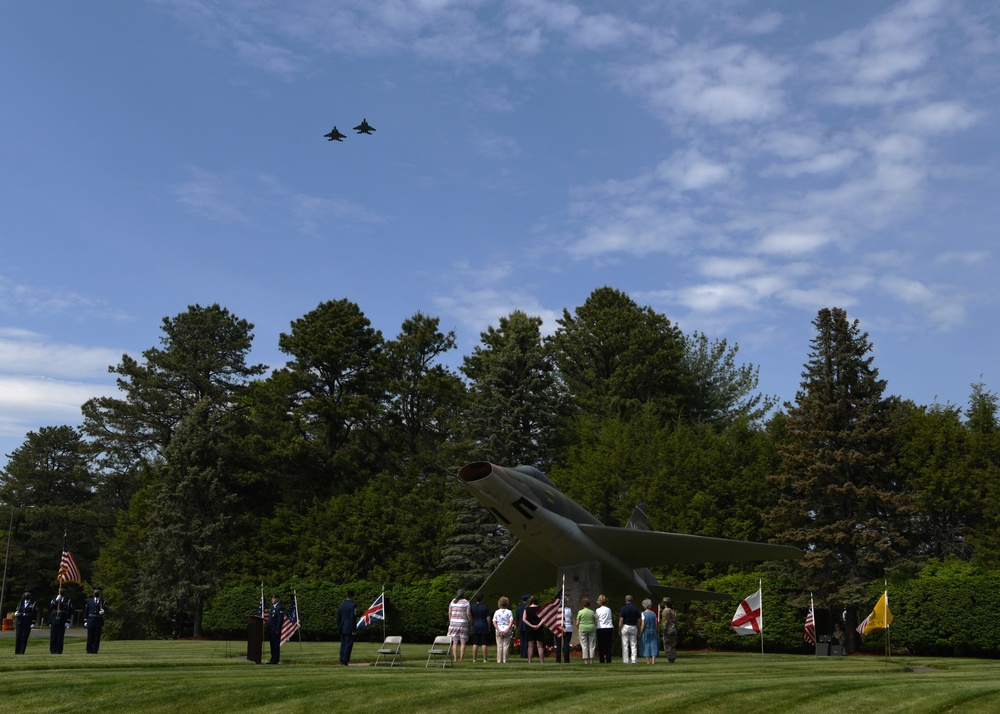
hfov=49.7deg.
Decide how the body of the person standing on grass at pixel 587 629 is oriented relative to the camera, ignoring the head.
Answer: away from the camera

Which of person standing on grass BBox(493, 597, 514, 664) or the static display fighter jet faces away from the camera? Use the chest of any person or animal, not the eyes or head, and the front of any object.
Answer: the person standing on grass

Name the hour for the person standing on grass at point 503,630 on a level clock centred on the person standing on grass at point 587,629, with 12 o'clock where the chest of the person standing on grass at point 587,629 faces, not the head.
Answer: the person standing on grass at point 503,630 is roughly at 9 o'clock from the person standing on grass at point 587,629.

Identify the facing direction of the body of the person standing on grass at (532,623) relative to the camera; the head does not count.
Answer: away from the camera

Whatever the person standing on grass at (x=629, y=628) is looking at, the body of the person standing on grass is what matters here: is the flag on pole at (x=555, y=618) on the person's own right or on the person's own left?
on the person's own left

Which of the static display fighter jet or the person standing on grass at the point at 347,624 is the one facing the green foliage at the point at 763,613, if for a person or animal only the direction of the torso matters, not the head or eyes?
the person standing on grass

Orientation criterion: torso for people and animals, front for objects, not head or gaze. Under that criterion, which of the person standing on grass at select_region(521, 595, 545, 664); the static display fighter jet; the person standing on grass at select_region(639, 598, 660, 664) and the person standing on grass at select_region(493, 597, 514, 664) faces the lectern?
the static display fighter jet

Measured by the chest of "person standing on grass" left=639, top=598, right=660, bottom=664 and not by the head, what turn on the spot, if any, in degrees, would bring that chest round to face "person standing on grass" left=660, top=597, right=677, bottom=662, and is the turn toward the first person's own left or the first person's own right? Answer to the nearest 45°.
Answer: approximately 45° to the first person's own right

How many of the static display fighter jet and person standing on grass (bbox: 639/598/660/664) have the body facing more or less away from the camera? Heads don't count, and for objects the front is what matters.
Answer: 1

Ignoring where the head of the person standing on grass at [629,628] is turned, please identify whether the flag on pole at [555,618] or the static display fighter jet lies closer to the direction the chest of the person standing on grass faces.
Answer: the static display fighter jet

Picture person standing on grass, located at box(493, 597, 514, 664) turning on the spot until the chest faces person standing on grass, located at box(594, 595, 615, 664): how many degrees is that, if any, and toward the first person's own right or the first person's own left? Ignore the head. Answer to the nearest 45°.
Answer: approximately 90° to the first person's own right

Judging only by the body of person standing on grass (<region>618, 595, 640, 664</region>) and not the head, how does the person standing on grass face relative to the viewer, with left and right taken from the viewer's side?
facing away from the viewer

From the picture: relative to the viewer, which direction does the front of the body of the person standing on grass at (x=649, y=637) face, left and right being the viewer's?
facing away from the viewer

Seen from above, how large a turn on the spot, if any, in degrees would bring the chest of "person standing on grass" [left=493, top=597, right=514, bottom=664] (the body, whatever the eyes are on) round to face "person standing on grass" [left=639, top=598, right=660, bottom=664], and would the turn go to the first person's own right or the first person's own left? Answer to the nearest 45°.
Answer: approximately 45° to the first person's own right

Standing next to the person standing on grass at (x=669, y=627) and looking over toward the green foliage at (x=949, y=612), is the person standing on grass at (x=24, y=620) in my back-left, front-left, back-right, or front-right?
back-left

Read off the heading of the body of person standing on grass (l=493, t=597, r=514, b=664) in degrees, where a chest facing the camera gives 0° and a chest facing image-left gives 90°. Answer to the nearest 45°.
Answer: approximately 180°
